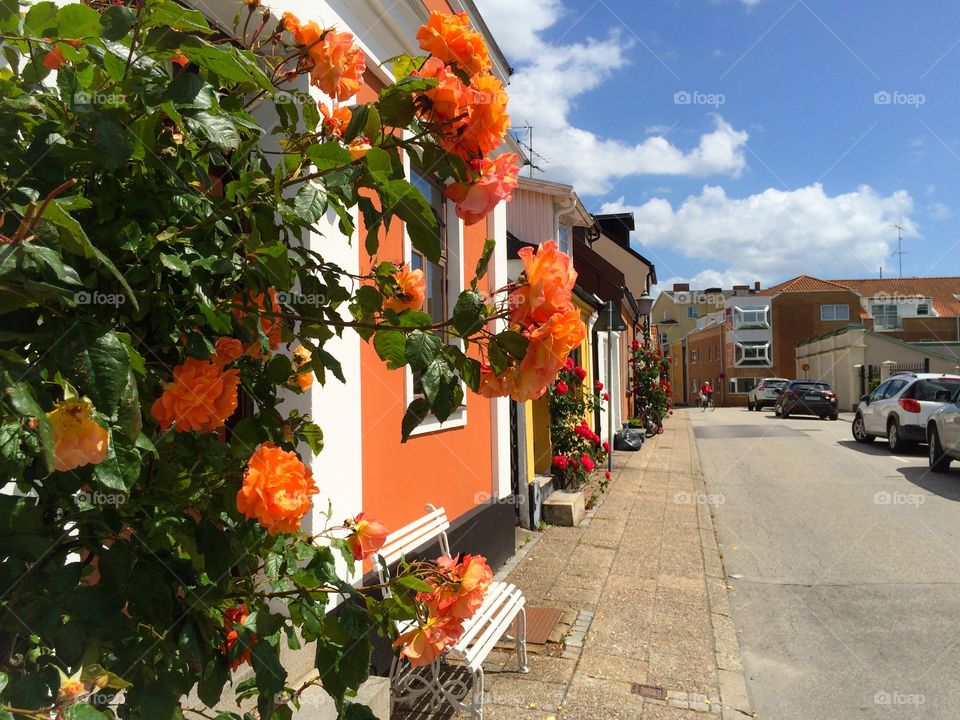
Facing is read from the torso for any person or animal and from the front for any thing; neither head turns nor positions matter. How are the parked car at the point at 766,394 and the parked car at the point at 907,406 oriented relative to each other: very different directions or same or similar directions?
same or similar directions

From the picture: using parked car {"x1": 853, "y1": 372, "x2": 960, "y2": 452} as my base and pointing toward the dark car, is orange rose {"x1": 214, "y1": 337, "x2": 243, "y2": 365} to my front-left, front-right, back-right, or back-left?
back-left

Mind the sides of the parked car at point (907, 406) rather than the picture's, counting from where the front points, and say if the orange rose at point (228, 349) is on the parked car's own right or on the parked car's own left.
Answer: on the parked car's own left

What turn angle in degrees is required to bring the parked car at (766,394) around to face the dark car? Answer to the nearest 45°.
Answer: approximately 135° to its left

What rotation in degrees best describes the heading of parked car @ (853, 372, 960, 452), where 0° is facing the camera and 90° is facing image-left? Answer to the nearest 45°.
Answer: approximately 135°

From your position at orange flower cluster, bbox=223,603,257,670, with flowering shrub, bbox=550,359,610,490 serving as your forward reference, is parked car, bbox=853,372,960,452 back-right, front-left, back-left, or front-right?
front-right
